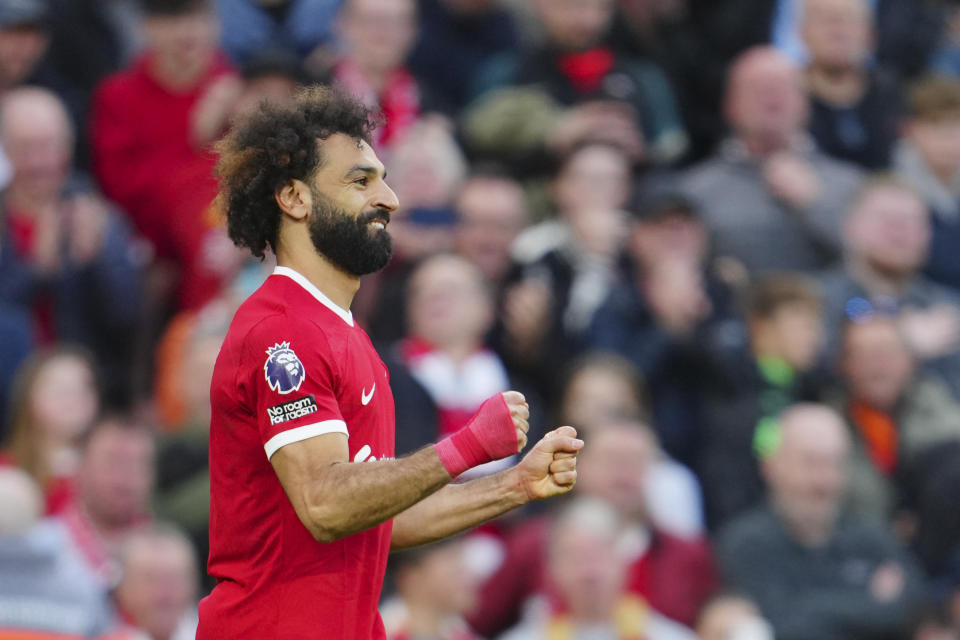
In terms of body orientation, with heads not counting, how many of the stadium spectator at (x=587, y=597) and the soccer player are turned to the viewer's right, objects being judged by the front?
1

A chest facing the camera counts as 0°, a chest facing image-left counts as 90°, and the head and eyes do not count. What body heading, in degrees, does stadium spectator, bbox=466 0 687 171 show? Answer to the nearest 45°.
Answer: approximately 0°

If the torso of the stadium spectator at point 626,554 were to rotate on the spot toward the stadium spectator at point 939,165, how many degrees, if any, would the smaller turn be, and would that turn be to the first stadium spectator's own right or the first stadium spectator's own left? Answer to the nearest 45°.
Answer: approximately 135° to the first stadium spectator's own left

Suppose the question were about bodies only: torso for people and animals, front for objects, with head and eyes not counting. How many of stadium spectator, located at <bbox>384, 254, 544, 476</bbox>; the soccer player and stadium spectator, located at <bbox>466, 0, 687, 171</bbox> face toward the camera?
2
